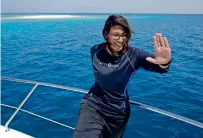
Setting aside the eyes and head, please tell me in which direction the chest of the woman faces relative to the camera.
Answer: toward the camera
